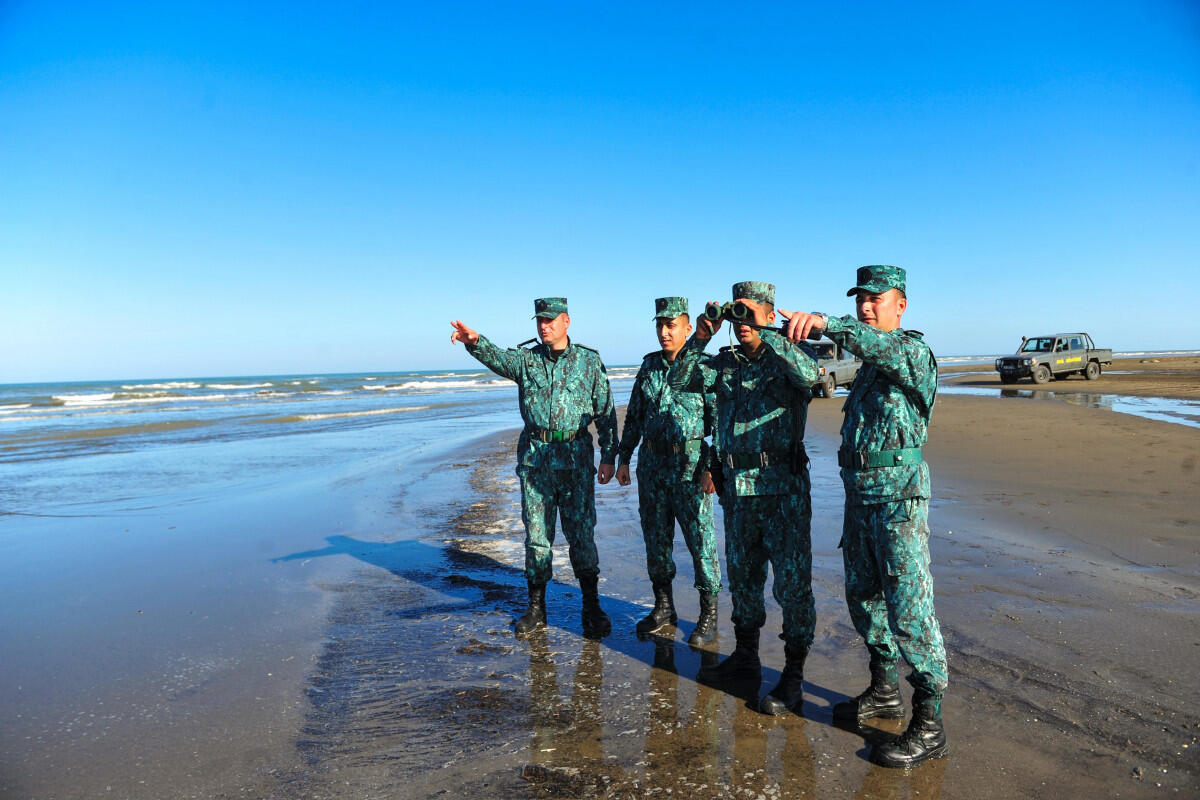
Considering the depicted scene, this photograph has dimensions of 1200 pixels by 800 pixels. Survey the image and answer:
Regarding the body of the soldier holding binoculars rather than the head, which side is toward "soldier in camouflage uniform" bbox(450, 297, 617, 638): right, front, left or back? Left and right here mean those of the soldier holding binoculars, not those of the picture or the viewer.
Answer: right

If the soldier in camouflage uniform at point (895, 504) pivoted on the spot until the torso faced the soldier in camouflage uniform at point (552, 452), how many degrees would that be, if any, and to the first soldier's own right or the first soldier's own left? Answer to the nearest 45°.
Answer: approximately 90° to the first soldier's own right

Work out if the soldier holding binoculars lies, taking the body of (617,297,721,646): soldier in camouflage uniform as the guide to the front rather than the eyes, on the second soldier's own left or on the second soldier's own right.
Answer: on the second soldier's own left

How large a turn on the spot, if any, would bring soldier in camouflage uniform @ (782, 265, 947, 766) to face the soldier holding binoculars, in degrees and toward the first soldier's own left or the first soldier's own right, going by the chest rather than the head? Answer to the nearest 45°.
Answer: approximately 90° to the first soldier's own right

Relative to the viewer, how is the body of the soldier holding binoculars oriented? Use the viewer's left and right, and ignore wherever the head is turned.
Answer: facing the viewer and to the left of the viewer

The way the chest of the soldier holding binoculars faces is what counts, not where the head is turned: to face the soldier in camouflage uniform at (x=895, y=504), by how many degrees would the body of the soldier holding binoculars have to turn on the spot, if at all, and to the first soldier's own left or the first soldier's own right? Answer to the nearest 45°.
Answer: approximately 90° to the first soldier's own left

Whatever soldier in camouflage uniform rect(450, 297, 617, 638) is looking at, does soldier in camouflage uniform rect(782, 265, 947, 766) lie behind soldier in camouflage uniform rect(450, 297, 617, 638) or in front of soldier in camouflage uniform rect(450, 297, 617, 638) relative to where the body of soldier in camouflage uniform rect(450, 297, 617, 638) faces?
in front

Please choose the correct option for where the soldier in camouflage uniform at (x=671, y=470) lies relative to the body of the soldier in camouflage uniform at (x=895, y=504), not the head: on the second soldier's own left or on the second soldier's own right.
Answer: on the second soldier's own right

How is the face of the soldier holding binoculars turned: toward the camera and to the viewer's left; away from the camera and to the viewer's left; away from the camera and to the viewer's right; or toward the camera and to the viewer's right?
toward the camera and to the viewer's left

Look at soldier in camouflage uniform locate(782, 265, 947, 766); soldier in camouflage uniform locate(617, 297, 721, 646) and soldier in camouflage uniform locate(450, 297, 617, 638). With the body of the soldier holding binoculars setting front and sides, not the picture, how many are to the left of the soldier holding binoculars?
1
